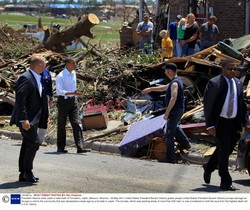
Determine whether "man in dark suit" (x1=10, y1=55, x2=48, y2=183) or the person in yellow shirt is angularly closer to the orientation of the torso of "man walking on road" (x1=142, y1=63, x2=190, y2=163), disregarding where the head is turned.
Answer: the man in dark suit

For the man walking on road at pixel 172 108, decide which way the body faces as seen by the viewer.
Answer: to the viewer's left

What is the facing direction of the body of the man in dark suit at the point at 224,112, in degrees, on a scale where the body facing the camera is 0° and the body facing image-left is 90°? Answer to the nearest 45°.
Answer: approximately 315°

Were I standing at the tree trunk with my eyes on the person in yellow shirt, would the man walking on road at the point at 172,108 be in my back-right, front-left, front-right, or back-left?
front-right

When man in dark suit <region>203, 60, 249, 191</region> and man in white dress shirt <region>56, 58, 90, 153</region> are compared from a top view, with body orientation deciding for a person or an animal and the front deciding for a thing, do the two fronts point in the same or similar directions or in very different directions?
same or similar directions

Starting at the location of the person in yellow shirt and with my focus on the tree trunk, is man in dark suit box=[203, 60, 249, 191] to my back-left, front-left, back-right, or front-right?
back-left

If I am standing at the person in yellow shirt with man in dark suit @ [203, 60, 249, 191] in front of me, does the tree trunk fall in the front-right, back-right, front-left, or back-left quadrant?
back-right
